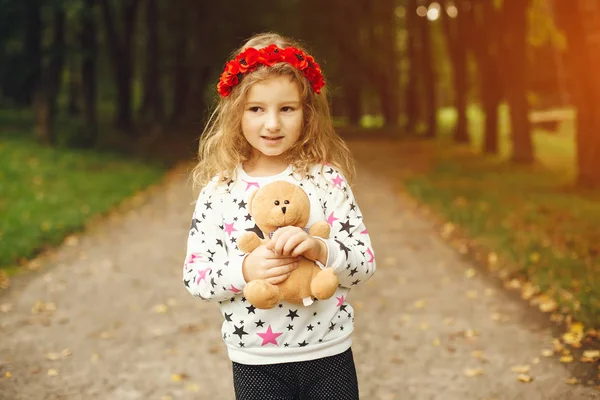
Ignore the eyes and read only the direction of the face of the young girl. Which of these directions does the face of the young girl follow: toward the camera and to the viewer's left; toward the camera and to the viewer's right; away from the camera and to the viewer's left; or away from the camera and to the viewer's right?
toward the camera and to the viewer's right

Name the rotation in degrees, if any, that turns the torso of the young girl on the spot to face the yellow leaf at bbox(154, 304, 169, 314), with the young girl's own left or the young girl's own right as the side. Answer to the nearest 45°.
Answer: approximately 180°

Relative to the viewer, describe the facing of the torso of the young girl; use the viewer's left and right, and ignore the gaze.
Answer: facing the viewer

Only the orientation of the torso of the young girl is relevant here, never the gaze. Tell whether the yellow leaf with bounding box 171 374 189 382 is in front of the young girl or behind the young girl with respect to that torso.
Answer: behind

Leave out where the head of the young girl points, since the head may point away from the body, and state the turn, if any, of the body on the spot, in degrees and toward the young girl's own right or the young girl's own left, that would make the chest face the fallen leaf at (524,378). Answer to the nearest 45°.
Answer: approximately 135° to the young girl's own left

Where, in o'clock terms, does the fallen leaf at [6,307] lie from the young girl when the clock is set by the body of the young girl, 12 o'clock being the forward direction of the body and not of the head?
The fallen leaf is roughly at 5 o'clock from the young girl.

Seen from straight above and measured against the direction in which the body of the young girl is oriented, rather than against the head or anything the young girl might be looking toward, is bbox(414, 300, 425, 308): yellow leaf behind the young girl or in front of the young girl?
behind

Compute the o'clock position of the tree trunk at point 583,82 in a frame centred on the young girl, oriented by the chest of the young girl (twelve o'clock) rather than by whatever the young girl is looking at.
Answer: The tree trunk is roughly at 7 o'clock from the young girl.

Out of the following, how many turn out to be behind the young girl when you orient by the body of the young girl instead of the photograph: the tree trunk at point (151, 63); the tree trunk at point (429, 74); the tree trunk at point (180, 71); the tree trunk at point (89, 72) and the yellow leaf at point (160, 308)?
5

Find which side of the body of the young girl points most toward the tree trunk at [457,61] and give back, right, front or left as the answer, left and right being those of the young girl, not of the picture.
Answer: back

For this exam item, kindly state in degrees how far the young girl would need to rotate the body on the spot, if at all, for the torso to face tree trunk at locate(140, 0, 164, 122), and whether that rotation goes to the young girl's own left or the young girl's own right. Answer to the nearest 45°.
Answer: approximately 180°

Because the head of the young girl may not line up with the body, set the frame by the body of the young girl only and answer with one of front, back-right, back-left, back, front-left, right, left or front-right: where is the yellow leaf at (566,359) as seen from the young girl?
back-left

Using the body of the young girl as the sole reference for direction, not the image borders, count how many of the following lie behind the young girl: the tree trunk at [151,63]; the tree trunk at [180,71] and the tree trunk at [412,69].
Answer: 3

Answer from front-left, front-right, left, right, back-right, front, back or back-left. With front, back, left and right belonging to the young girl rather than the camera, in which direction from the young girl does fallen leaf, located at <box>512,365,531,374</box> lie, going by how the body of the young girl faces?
back-left

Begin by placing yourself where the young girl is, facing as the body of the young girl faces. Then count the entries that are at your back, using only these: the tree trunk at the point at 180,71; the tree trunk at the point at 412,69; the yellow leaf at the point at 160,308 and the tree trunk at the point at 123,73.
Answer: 4

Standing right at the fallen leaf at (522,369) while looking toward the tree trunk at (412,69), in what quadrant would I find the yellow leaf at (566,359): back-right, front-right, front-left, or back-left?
front-right
